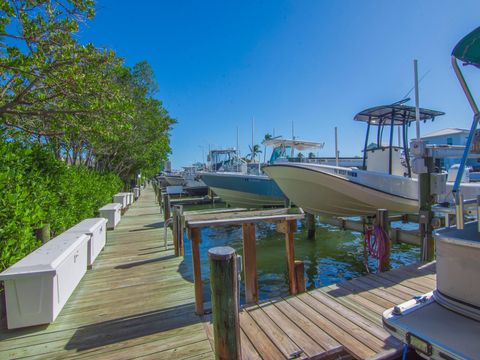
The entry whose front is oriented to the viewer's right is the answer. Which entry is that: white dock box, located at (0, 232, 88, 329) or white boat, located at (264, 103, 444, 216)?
the white dock box

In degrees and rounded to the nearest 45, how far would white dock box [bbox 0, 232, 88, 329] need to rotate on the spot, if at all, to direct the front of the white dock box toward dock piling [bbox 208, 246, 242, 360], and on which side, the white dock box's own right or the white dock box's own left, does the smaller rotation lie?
approximately 45° to the white dock box's own right

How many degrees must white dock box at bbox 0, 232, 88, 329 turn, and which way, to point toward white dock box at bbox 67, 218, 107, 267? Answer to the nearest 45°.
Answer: approximately 90° to its left

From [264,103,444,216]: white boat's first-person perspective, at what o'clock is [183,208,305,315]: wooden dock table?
The wooden dock table is roughly at 11 o'clock from the white boat.

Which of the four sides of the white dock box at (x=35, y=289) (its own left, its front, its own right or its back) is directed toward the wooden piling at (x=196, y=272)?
front

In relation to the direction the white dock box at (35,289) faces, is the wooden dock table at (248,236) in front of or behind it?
in front

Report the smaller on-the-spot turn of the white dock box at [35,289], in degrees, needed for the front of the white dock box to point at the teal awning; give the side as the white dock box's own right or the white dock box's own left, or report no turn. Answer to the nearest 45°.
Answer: approximately 45° to the white dock box's own right

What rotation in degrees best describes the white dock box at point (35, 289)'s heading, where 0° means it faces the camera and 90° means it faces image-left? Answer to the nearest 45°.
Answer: approximately 270°

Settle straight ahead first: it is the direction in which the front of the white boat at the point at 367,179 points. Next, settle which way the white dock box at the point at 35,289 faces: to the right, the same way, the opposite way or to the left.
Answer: the opposite way

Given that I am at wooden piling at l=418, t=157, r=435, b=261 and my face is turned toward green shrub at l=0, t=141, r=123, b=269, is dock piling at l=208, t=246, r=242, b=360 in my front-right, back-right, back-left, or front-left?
front-left

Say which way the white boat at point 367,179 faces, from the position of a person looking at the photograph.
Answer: facing the viewer and to the left of the viewer

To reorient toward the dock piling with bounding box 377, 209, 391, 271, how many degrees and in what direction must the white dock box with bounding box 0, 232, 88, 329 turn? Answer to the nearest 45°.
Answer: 0° — it already faces it
